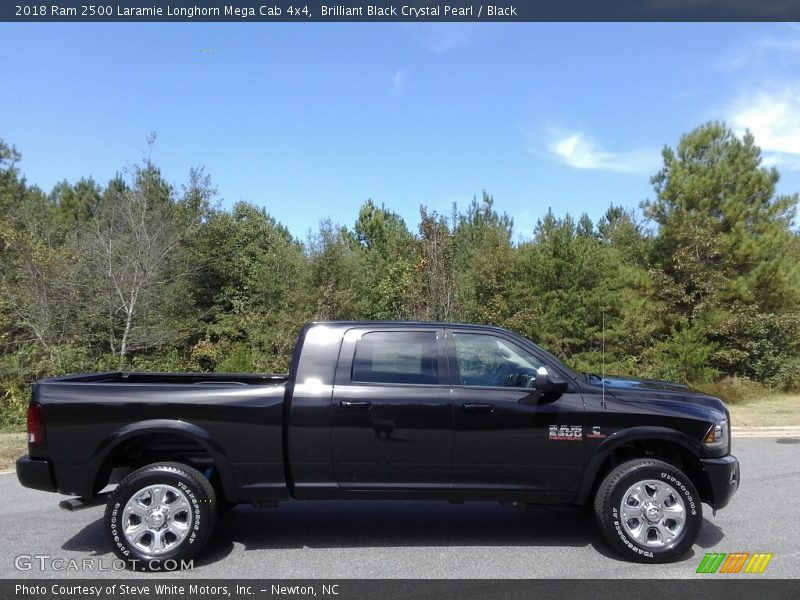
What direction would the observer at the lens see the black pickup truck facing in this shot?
facing to the right of the viewer
